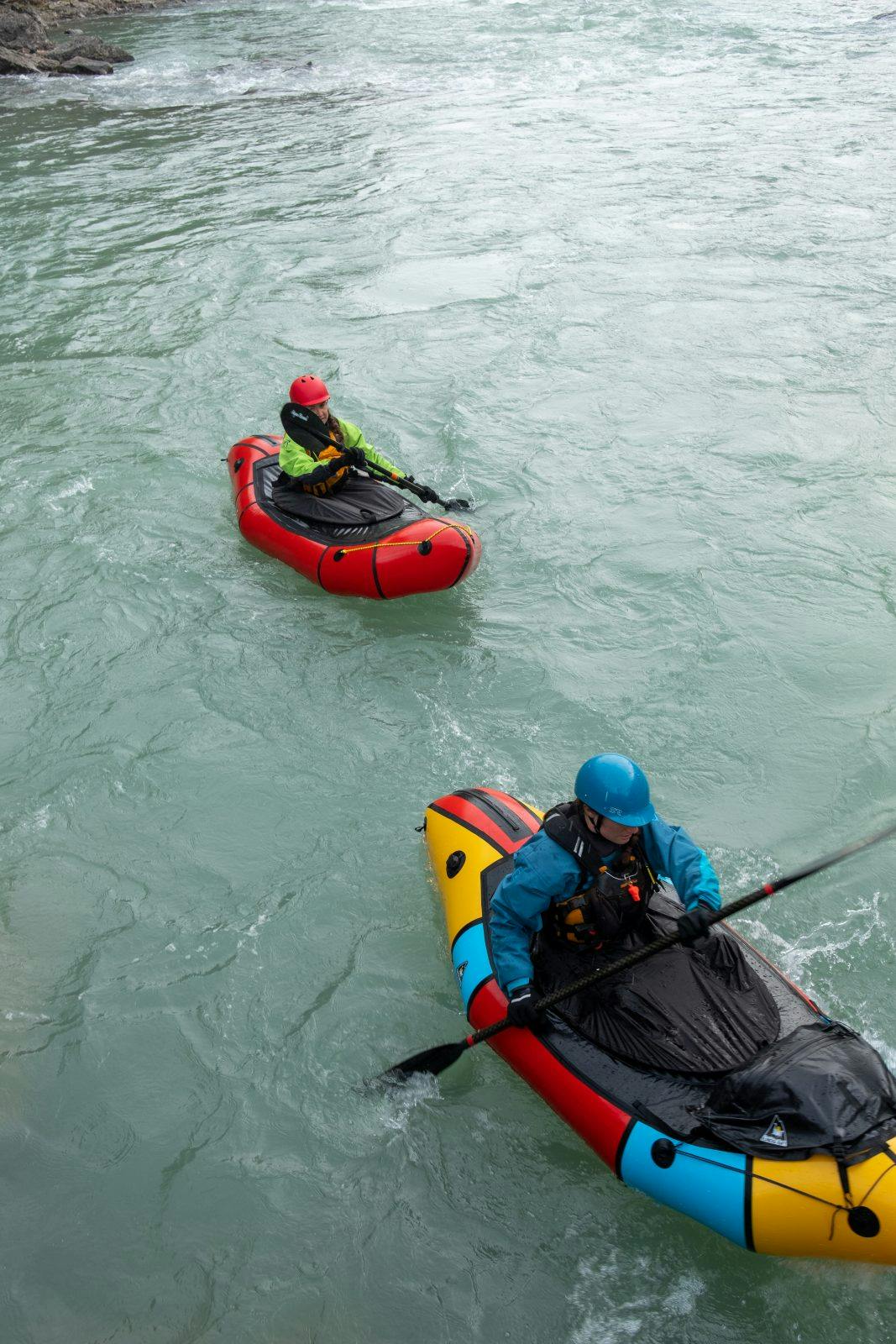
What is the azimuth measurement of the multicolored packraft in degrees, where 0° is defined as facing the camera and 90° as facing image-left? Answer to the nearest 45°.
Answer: approximately 315°

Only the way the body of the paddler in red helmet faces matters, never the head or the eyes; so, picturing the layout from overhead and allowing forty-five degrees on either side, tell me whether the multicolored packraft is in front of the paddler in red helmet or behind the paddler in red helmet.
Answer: in front

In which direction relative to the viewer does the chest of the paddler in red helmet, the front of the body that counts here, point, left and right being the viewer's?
facing the viewer and to the right of the viewer

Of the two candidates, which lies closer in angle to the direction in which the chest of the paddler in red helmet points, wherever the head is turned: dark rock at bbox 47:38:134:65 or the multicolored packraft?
the multicolored packraft

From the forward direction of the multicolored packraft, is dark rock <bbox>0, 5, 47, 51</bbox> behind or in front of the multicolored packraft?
behind

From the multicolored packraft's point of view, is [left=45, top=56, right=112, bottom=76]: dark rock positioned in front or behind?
behind

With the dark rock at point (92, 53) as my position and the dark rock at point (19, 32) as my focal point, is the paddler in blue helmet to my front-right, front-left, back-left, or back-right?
back-left

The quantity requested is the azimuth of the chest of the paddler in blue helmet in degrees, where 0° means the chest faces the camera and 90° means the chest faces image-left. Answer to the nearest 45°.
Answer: approximately 315°

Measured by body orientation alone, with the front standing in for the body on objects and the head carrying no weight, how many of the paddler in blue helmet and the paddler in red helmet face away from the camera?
0
